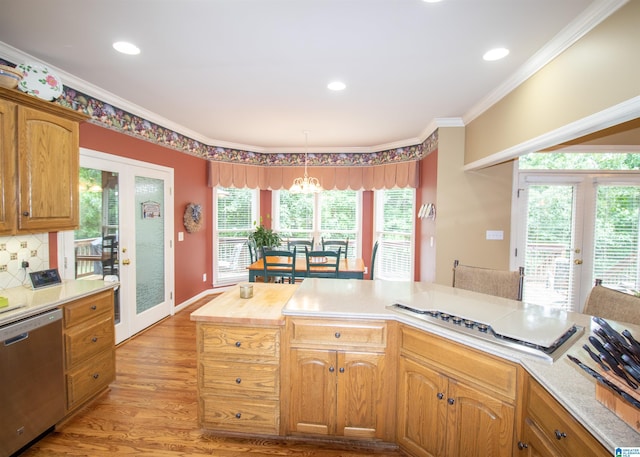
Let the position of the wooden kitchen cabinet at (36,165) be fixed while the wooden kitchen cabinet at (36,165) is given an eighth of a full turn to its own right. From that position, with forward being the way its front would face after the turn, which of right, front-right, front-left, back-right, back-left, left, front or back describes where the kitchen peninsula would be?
front-left

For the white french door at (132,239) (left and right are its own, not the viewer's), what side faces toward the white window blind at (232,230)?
left

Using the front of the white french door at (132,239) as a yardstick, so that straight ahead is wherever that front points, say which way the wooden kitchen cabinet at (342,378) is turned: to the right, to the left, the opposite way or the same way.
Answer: to the right

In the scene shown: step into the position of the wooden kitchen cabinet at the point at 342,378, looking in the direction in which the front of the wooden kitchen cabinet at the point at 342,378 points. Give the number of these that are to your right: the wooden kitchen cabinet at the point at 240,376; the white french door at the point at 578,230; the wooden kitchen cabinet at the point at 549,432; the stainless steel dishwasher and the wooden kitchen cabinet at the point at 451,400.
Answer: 2

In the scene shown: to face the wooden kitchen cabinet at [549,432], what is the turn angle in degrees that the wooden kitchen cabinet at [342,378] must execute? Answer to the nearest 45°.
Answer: approximately 45° to its left

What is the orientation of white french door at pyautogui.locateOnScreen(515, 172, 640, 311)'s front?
toward the camera

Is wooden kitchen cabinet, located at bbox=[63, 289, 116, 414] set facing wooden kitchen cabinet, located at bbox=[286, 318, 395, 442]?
yes

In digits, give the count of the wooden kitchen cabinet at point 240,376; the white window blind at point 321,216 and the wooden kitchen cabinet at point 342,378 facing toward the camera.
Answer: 3

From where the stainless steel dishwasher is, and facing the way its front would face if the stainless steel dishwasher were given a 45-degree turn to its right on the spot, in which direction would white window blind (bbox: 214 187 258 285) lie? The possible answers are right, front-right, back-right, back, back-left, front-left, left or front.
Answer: back-left

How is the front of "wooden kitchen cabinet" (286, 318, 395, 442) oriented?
toward the camera

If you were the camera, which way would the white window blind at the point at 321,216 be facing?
facing the viewer

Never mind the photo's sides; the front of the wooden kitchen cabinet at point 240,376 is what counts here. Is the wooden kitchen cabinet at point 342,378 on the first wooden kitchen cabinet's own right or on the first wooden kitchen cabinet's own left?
on the first wooden kitchen cabinet's own left

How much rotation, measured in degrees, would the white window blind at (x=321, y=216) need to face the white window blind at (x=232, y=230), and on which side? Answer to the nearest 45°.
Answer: approximately 90° to its right

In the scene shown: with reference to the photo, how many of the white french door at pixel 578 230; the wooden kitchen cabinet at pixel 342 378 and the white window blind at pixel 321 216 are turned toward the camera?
3

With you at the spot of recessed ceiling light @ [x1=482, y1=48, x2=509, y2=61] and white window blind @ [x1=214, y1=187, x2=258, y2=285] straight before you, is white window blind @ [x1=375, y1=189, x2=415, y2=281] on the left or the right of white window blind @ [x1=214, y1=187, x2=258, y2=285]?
right

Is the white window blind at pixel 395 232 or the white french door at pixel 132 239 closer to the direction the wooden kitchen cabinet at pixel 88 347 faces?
the white window blind

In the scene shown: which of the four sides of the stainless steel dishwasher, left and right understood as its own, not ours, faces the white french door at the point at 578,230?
front

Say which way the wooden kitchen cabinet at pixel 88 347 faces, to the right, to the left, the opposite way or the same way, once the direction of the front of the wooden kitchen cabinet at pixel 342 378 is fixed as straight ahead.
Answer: to the left
